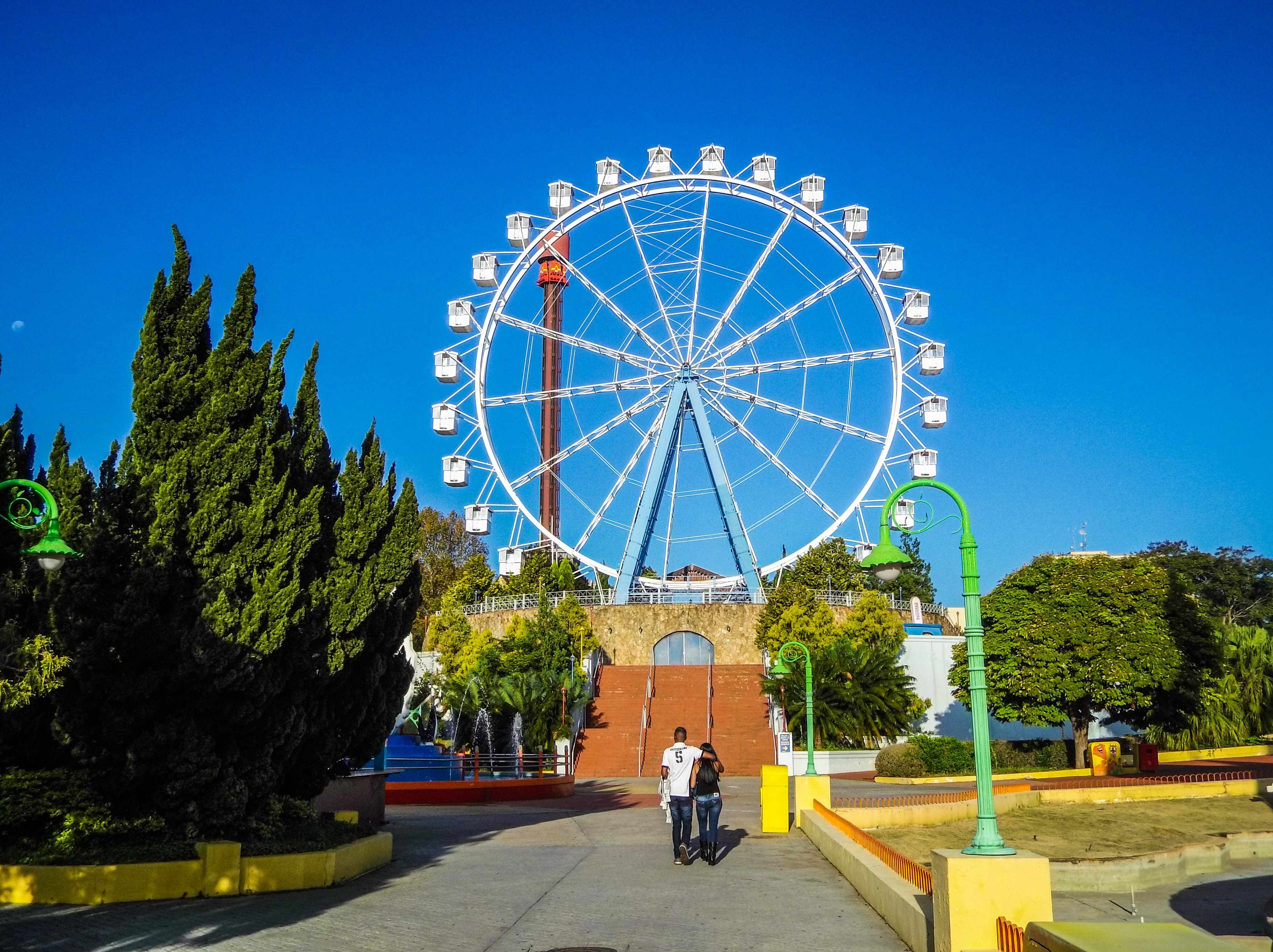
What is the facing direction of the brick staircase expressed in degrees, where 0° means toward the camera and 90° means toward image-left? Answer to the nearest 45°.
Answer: approximately 0°

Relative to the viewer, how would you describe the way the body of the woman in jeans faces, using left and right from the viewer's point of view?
facing away from the viewer

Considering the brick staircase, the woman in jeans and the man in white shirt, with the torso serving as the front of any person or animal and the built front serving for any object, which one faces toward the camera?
the brick staircase

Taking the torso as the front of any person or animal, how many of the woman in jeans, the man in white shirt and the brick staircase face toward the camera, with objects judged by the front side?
1

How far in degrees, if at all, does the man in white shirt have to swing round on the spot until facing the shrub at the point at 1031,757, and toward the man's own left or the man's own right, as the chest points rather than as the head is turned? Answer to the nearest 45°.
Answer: approximately 45° to the man's own right

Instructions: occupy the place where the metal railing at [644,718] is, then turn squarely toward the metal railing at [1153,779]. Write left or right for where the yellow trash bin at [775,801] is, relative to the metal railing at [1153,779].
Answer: right

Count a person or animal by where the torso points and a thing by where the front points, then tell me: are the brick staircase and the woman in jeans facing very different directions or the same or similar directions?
very different directions

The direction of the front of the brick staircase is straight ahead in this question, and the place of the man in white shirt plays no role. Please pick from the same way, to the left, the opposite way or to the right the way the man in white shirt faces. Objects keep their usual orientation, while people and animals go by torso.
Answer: the opposite way

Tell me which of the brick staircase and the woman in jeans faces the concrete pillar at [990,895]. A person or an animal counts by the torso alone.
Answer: the brick staircase

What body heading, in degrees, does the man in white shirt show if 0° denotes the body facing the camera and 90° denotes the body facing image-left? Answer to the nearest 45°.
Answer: approximately 180°

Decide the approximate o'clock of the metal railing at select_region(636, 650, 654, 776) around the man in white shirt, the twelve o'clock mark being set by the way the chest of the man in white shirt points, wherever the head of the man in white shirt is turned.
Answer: The metal railing is roughly at 12 o'clock from the man in white shirt.

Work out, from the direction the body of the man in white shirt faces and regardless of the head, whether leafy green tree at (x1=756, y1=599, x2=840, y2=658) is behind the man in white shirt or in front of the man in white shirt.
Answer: in front

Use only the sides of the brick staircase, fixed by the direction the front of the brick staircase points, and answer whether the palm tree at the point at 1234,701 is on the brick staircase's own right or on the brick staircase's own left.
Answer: on the brick staircase's own left

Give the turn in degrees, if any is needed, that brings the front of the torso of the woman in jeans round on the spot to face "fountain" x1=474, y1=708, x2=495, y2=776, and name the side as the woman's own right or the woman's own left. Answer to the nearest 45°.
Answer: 0° — they already face it

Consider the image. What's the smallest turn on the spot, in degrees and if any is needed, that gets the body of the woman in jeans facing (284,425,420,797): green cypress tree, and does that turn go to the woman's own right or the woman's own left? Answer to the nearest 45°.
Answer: approximately 90° to the woman's own left

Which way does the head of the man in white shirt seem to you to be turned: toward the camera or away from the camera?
away from the camera

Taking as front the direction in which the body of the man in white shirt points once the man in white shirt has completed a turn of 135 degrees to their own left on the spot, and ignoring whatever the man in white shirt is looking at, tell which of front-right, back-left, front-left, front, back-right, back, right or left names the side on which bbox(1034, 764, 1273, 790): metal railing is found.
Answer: back

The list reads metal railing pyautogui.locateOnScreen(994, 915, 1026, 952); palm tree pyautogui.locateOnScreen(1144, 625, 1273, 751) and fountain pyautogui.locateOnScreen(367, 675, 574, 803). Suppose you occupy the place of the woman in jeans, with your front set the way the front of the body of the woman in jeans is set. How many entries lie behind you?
1

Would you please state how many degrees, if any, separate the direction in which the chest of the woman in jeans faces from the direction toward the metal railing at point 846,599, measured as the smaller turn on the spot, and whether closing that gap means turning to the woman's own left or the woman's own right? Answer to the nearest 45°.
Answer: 0° — they already face it
